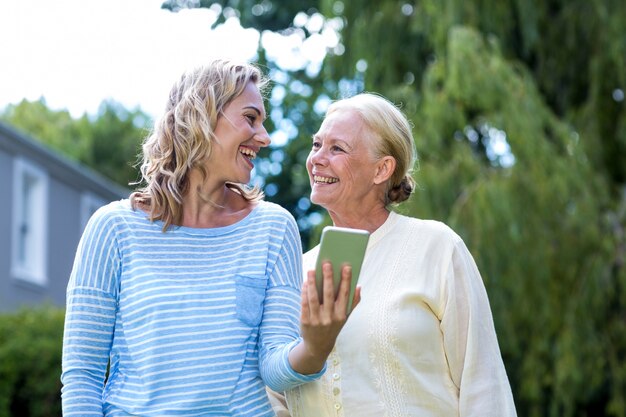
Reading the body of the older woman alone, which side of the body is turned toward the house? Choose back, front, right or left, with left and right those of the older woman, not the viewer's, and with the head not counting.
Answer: right

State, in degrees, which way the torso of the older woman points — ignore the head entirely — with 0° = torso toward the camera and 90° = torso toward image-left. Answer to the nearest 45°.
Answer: approximately 45°

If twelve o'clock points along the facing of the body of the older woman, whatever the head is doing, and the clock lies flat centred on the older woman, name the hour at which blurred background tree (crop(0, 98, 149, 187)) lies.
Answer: The blurred background tree is roughly at 4 o'clock from the older woman.
